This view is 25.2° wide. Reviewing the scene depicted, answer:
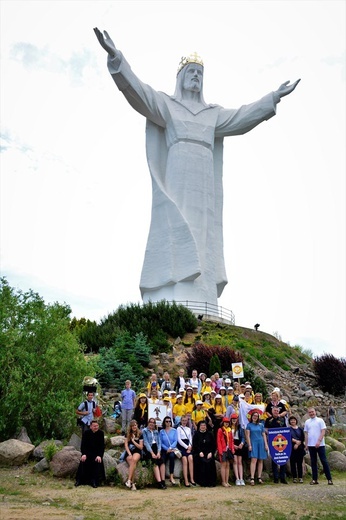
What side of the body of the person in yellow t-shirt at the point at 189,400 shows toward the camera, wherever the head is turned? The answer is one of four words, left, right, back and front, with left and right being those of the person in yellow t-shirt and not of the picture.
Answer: front

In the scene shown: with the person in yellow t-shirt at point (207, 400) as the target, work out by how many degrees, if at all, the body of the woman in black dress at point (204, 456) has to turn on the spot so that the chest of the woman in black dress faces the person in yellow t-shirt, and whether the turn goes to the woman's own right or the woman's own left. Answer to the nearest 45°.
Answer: approximately 180°

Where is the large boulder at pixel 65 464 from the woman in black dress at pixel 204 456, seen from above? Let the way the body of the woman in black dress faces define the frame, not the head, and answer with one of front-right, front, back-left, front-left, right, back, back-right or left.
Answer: right

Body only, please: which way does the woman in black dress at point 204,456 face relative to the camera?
toward the camera

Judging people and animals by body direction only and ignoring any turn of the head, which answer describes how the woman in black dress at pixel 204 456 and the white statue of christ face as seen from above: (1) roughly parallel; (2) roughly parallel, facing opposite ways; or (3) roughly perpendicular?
roughly parallel

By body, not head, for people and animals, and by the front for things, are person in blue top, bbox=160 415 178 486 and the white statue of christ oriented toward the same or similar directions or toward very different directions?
same or similar directions

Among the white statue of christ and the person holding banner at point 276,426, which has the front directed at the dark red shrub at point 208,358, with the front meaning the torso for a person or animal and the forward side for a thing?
the white statue of christ

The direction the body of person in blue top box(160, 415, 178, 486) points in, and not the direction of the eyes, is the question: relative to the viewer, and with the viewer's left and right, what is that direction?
facing the viewer

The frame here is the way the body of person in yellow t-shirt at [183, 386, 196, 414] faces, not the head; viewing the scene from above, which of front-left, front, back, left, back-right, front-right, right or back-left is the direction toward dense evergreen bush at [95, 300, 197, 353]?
back

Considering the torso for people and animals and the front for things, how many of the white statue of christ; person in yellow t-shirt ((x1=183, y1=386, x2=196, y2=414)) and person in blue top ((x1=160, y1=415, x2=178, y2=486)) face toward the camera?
3

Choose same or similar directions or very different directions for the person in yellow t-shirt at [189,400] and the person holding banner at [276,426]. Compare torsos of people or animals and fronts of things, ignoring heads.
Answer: same or similar directions

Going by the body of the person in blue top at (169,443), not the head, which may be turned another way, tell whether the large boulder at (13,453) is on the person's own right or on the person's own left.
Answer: on the person's own right

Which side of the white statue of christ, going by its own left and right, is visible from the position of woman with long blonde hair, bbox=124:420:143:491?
front

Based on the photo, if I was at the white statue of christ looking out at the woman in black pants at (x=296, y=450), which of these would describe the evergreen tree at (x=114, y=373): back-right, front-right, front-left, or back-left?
front-right

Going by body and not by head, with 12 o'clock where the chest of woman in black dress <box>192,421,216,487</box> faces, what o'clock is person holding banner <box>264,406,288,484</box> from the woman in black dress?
The person holding banner is roughly at 8 o'clock from the woman in black dress.
